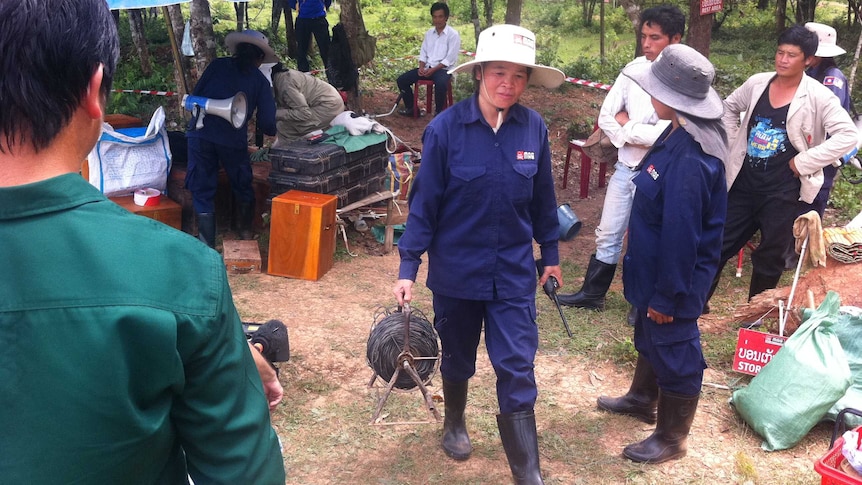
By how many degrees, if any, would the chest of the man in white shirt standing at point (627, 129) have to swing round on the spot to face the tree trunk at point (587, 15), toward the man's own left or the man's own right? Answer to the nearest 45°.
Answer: approximately 135° to the man's own right

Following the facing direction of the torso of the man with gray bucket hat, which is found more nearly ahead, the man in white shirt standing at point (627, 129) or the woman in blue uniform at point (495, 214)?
the woman in blue uniform

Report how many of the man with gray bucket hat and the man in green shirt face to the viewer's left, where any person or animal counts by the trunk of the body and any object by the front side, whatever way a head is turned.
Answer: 1

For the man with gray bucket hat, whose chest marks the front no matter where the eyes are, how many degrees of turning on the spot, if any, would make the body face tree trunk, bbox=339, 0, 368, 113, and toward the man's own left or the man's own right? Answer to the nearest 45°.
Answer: approximately 45° to the man's own right

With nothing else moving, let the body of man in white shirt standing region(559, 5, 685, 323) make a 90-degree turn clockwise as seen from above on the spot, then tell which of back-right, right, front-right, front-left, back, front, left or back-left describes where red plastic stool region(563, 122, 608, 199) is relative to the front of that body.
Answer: front-right

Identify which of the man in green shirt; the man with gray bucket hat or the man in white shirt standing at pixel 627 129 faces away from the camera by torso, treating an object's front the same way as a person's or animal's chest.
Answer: the man in green shirt

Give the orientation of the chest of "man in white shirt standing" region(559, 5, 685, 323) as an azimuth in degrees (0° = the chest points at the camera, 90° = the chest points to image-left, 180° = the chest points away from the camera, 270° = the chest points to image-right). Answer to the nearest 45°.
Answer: approximately 45°

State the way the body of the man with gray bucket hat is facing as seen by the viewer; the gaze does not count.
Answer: to the viewer's left

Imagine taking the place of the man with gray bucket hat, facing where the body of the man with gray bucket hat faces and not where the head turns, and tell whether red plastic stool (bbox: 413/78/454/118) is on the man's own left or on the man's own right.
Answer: on the man's own right

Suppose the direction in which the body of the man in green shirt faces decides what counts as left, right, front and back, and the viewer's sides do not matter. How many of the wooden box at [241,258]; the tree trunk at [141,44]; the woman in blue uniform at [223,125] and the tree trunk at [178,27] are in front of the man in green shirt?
4

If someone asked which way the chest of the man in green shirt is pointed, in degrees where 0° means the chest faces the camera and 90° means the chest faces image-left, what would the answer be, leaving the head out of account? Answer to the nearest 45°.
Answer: approximately 180°

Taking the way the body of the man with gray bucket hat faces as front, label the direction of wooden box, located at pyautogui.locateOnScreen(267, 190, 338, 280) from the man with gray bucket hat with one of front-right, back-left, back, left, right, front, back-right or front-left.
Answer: front-right

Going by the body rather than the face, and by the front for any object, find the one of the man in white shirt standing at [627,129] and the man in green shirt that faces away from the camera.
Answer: the man in green shirt
